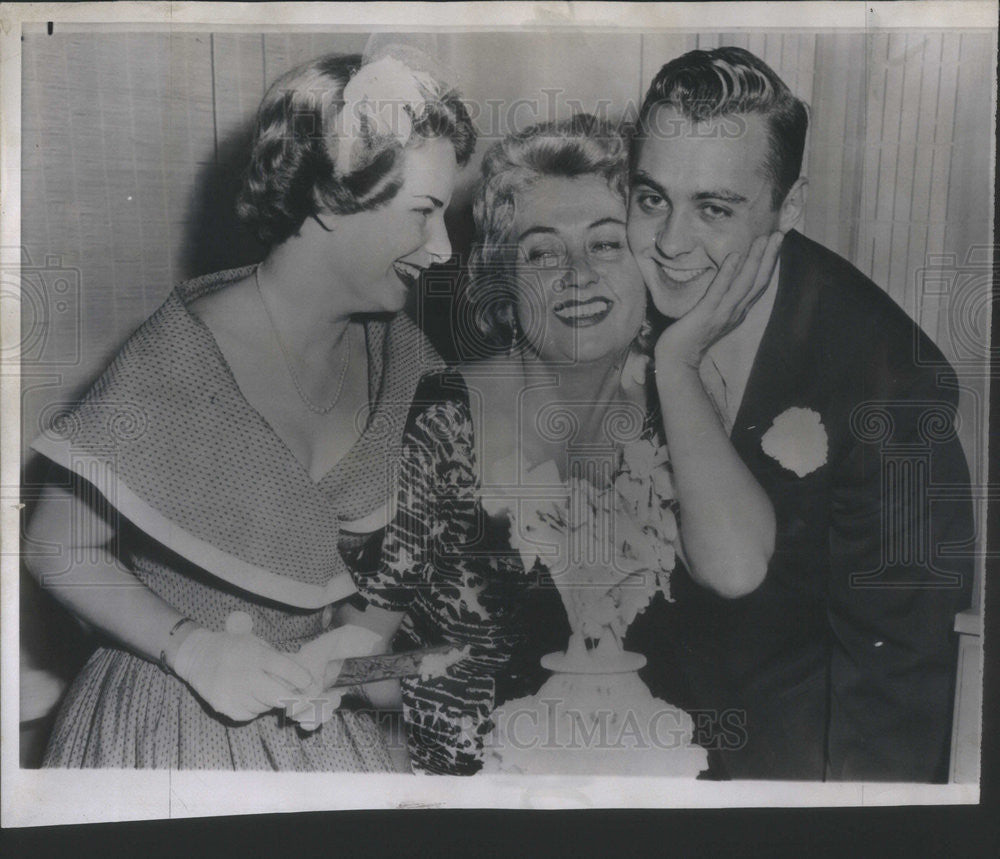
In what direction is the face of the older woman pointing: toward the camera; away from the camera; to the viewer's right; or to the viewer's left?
toward the camera

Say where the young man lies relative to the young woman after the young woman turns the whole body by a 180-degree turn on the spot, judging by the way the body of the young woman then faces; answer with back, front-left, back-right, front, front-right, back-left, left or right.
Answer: back-right

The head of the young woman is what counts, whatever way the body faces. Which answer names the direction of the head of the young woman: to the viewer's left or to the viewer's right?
to the viewer's right

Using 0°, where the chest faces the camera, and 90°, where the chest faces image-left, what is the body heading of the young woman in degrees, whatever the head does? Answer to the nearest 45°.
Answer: approximately 315°

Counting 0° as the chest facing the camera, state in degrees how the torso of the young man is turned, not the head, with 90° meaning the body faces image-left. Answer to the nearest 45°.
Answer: approximately 45°
